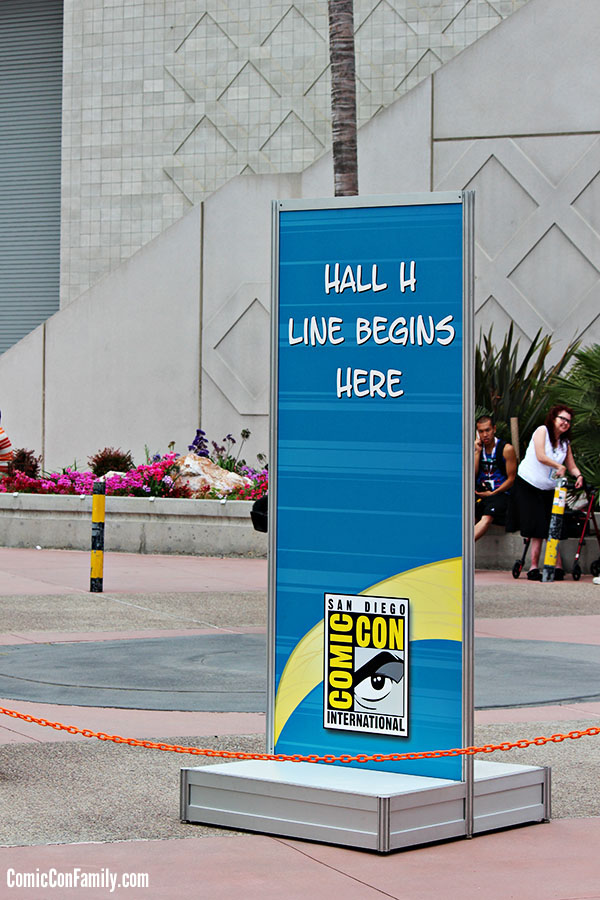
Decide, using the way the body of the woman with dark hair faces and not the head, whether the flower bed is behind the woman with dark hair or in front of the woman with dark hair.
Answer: behind

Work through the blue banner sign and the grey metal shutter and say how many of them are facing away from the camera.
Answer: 0

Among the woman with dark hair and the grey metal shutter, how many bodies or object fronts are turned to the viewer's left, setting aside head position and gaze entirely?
0

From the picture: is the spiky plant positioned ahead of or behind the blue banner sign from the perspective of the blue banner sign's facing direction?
behind

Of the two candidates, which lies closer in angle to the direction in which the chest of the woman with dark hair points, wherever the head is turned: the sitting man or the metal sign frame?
the metal sign frame

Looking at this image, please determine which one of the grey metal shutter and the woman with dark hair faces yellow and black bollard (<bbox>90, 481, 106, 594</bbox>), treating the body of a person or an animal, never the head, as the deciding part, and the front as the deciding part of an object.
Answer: the grey metal shutter
